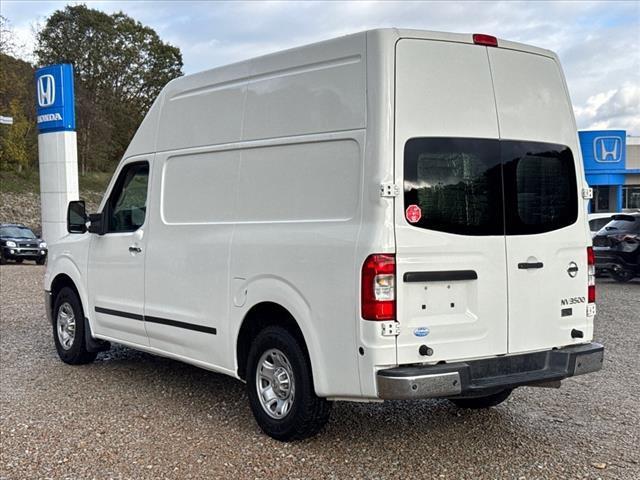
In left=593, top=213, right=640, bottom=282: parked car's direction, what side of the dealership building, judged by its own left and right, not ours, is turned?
front

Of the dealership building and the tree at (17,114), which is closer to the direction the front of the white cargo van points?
the tree

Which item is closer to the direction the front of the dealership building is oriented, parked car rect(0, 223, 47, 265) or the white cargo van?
the white cargo van

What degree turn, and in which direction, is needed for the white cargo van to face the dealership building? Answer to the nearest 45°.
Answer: approximately 90° to its right

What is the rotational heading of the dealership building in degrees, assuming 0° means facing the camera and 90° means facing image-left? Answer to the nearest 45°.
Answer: approximately 0°

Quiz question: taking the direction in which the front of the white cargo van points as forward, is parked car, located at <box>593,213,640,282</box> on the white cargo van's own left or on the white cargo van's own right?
on the white cargo van's own right

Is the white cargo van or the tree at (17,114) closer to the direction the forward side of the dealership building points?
the white cargo van

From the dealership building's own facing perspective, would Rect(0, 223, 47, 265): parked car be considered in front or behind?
in front

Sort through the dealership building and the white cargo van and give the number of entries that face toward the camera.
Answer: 1

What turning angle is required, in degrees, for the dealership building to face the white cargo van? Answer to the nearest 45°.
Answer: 0° — it already faces it
